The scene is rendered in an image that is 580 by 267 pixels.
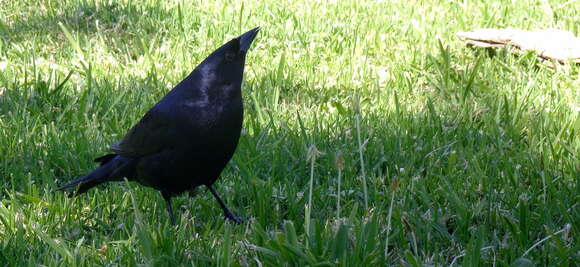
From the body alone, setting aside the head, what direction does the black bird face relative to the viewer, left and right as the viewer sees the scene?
facing to the right of the viewer

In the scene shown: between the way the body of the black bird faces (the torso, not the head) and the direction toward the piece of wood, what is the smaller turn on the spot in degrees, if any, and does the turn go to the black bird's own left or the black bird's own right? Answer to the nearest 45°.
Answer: approximately 45° to the black bird's own left
